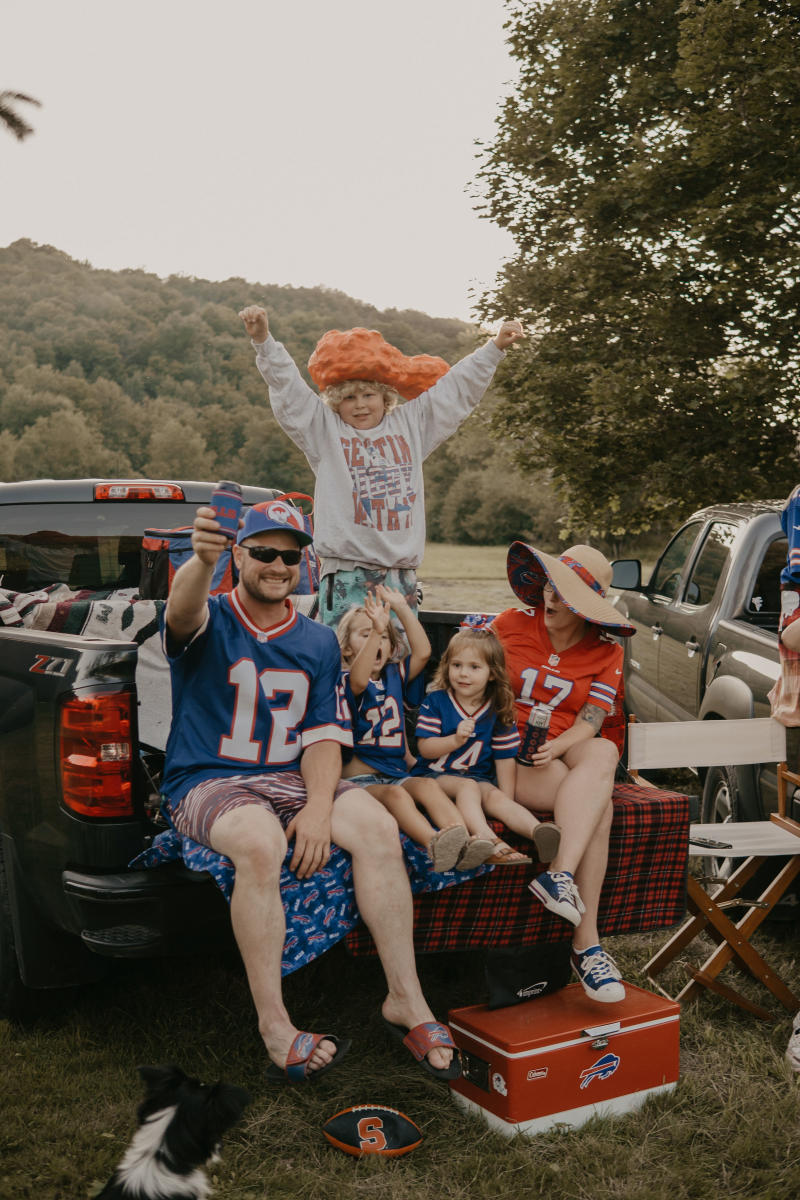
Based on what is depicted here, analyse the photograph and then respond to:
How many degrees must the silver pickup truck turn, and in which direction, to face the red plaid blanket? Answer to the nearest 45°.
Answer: approximately 135° to its left

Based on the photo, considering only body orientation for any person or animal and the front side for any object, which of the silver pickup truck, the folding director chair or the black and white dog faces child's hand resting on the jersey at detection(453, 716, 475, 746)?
the black and white dog

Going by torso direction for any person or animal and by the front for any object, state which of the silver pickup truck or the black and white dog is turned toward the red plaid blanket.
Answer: the black and white dog

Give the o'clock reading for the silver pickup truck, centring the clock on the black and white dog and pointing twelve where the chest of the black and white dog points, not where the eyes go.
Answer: The silver pickup truck is roughly at 12 o'clock from the black and white dog.

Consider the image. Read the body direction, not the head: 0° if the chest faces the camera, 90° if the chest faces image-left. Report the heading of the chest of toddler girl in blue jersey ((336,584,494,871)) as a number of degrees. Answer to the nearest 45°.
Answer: approximately 315°

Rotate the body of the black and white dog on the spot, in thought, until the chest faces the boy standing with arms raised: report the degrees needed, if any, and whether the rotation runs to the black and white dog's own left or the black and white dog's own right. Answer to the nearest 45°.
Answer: approximately 45° to the black and white dog's own left

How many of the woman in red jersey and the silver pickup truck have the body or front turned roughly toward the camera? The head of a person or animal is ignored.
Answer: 1

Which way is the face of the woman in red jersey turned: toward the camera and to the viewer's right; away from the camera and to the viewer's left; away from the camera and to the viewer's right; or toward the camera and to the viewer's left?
toward the camera and to the viewer's left
